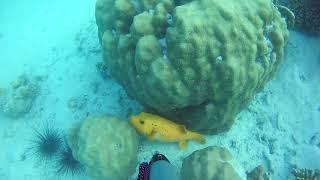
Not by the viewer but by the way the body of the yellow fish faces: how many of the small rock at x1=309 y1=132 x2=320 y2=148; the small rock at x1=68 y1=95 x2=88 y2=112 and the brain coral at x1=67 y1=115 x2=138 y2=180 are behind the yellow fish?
1

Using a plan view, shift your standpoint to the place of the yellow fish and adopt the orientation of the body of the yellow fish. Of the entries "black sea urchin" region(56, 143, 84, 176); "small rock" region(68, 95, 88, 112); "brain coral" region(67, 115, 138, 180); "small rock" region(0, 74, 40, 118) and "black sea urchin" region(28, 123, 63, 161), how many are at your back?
0

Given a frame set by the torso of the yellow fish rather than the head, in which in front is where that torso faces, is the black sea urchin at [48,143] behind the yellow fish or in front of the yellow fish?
in front

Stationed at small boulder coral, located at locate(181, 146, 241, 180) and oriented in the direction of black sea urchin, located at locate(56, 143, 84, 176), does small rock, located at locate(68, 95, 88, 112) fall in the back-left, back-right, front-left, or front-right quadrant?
front-right

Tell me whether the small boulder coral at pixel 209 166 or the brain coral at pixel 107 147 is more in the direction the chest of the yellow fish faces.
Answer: the brain coral

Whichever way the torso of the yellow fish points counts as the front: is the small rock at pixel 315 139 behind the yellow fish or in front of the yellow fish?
behind

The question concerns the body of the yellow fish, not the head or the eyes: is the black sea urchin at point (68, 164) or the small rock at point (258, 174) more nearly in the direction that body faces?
the black sea urchin

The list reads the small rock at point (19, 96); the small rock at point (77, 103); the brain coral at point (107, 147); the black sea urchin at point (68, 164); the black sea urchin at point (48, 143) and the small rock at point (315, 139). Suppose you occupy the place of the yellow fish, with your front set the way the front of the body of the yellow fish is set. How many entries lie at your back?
1

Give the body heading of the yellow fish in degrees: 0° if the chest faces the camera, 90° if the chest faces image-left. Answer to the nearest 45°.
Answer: approximately 90°

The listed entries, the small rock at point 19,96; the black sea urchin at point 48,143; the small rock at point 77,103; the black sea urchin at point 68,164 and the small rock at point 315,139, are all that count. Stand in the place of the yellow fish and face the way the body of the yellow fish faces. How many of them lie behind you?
1

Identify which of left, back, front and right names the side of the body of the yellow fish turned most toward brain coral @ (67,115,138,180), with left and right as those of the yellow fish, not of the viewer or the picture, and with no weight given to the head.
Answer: front

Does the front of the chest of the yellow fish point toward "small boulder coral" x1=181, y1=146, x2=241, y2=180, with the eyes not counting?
no

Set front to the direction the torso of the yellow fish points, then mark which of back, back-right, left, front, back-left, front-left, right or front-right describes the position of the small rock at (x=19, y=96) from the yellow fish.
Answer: front-right

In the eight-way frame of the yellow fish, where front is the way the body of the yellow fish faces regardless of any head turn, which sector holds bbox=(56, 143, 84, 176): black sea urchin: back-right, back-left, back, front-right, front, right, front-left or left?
front
